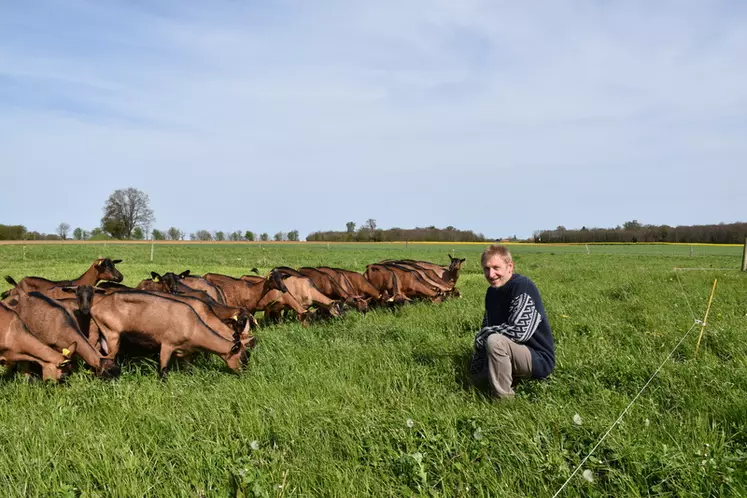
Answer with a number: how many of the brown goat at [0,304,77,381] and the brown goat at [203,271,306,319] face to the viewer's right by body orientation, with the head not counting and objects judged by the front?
2

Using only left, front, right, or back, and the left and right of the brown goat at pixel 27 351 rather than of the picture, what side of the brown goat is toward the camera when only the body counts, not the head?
right

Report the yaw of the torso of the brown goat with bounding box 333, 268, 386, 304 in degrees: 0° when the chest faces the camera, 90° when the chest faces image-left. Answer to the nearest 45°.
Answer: approximately 315°

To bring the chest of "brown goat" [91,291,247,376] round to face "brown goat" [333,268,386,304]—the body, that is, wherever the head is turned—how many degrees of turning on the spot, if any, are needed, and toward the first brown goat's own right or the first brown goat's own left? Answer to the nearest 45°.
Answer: approximately 45° to the first brown goat's own left

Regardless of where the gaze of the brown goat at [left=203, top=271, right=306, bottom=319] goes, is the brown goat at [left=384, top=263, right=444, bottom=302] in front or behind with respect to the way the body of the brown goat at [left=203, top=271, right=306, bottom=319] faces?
in front

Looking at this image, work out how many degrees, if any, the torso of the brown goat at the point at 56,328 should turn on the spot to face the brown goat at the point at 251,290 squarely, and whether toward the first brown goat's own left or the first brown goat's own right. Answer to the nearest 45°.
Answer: approximately 90° to the first brown goat's own left

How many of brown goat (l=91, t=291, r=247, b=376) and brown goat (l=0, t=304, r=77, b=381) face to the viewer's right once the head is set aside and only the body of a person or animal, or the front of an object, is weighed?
2

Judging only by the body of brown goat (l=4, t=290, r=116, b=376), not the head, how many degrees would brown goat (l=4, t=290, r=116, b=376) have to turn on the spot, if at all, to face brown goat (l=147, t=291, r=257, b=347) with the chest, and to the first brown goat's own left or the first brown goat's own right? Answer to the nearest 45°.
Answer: approximately 45° to the first brown goat's own left

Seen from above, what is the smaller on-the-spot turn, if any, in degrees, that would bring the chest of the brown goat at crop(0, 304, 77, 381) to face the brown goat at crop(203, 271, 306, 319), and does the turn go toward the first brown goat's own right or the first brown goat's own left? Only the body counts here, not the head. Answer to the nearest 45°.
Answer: approximately 45° to the first brown goat's own left

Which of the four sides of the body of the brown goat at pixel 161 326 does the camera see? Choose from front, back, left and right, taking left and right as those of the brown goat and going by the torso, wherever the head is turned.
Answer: right

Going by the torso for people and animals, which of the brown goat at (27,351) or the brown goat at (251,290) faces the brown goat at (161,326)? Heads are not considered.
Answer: the brown goat at (27,351)

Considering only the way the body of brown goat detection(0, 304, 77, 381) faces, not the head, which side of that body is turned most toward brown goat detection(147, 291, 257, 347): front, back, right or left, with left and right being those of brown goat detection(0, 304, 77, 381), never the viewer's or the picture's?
front

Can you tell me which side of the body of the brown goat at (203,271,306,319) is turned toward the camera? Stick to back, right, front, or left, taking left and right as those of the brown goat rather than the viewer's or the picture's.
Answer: right

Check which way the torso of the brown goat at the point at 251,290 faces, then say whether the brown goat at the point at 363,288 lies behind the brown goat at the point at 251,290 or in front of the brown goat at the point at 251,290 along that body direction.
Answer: in front

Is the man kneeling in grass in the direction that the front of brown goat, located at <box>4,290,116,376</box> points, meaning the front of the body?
yes
